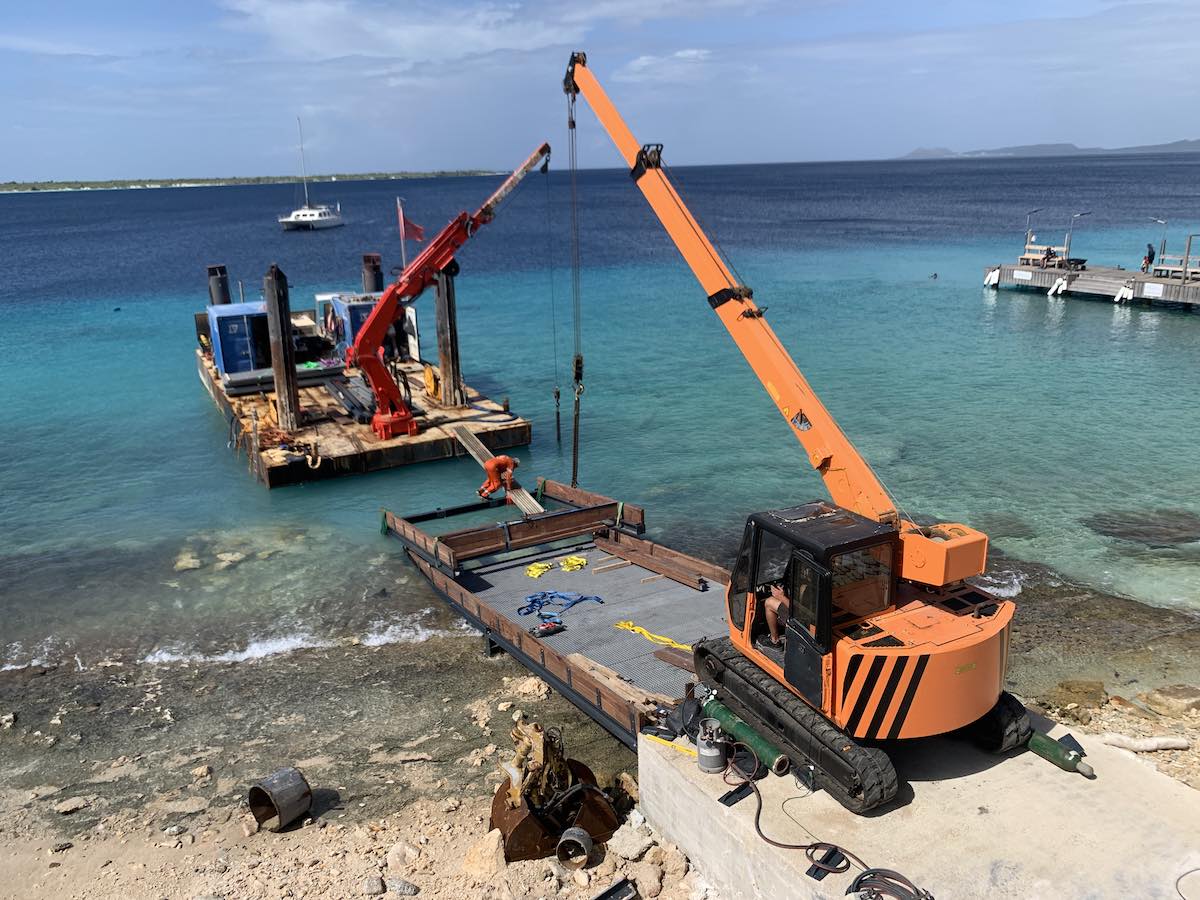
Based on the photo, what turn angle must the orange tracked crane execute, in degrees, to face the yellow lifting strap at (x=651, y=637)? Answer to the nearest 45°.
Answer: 0° — it already faces it

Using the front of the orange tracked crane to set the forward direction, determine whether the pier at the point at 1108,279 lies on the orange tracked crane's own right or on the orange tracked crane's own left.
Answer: on the orange tracked crane's own right

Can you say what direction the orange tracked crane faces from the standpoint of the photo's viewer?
facing away from the viewer and to the left of the viewer

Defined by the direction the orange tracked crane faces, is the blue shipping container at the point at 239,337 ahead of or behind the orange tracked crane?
ahead

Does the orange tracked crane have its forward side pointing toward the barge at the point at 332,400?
yes

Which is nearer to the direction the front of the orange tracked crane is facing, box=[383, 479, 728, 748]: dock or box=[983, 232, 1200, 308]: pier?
the dock

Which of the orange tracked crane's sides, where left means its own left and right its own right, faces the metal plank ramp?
front

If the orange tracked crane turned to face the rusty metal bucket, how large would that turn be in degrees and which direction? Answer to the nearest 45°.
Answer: approximately 45° to its left

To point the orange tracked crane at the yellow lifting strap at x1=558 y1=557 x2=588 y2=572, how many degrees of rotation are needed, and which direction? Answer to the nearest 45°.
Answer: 0° — it already faces it
